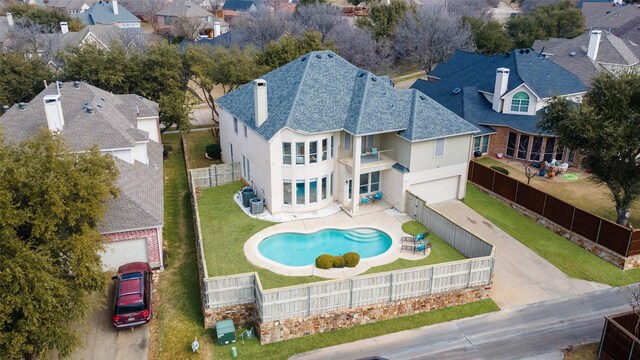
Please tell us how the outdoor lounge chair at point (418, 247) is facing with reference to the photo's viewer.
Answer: facing to the left of the viewer

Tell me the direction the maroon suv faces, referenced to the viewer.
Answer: facing away from the viewer

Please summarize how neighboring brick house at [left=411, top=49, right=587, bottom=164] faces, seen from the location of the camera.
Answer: facing away from the viewer

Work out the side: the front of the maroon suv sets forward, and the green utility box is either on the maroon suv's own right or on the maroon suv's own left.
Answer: on the maroon suv's own right

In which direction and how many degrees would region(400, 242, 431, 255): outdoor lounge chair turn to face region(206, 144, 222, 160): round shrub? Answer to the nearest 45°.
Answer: approximately 45° to its right

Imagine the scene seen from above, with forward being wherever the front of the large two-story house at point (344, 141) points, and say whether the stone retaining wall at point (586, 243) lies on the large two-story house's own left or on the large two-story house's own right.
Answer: on the large two-story house's own right

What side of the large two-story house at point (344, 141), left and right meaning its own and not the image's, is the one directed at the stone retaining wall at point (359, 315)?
back

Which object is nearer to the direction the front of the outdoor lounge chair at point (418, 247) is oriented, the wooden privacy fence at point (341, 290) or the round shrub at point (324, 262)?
the round shrub

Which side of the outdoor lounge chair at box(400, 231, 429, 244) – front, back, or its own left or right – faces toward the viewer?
left

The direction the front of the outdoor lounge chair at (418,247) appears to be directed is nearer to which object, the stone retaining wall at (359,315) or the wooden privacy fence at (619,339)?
the stone retaining wall

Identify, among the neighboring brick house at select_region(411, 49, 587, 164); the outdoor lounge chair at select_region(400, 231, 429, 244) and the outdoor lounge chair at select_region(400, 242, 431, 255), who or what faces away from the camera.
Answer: the neighboring brick house

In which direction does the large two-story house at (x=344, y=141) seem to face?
away from the camera

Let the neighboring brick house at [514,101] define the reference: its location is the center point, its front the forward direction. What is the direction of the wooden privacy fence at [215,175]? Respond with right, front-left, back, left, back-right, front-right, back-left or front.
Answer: back-left

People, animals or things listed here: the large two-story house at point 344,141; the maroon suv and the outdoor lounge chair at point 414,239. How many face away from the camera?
2

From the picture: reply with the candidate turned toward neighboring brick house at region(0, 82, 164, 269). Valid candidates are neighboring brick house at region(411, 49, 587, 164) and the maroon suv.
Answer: the maroon suv
